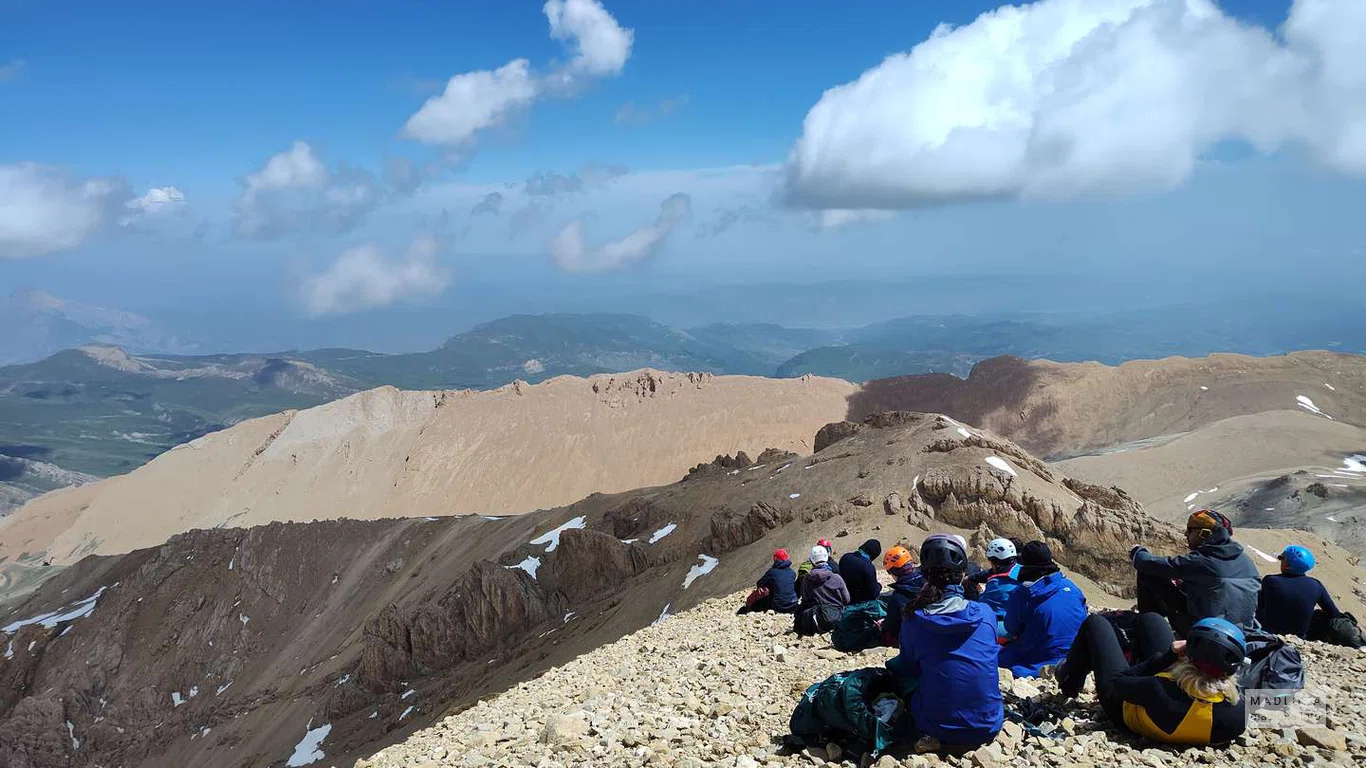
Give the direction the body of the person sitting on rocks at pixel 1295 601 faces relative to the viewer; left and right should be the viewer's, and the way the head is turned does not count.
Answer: facing away from the viewer

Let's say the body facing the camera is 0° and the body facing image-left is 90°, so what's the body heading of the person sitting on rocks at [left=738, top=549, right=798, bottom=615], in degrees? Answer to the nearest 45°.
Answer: approximately 135°

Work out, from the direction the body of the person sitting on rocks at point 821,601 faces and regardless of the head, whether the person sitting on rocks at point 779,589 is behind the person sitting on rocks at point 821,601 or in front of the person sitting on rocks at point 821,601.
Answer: in front

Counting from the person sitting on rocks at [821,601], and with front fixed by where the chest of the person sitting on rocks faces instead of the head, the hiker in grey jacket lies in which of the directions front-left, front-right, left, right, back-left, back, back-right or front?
back-right

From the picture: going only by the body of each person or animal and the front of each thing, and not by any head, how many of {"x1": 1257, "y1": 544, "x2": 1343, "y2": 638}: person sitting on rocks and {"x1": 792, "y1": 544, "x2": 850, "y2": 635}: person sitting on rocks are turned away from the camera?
2

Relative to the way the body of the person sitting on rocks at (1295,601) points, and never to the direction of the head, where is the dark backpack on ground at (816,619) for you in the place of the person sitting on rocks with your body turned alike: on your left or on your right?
on your left

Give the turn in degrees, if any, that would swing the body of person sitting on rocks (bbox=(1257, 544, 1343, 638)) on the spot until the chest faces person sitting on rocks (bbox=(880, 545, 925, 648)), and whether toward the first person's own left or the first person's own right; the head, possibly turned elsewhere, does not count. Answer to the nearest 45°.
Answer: approximately 135° to the first person's own left

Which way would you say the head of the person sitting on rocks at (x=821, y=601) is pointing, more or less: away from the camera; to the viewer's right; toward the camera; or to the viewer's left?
away from the camera

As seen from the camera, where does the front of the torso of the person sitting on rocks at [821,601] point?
away from the camera

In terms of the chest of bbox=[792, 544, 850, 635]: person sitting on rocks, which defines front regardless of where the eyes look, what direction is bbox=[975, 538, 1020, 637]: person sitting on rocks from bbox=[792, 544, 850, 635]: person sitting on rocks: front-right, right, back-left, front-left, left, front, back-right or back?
back-right

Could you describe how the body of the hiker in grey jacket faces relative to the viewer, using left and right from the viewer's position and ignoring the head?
facing away from the viewer and to the left of the viewer
